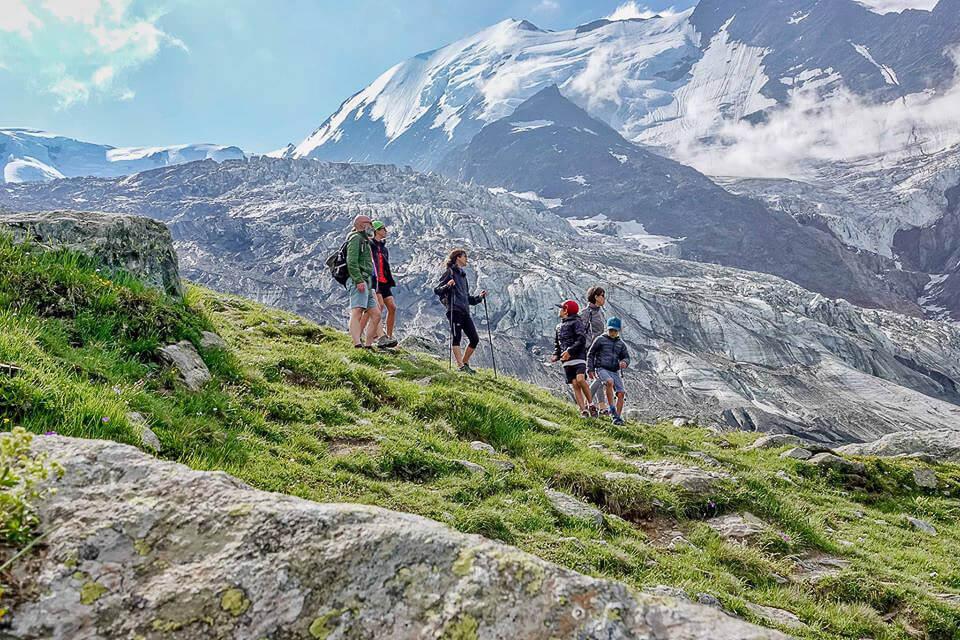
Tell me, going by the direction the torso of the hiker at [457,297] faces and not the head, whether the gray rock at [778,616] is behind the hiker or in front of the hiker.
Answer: in front

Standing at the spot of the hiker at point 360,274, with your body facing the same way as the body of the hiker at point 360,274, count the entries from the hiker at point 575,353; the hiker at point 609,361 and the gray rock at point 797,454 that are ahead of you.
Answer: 3

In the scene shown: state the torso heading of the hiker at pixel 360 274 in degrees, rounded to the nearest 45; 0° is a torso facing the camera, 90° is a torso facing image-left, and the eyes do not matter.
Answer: approximately 270°

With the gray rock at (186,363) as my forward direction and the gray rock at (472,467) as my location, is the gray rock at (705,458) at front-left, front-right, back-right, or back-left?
back-right

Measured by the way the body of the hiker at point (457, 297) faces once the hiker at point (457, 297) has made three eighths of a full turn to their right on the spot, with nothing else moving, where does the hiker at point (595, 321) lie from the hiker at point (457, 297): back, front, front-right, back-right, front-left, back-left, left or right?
back
